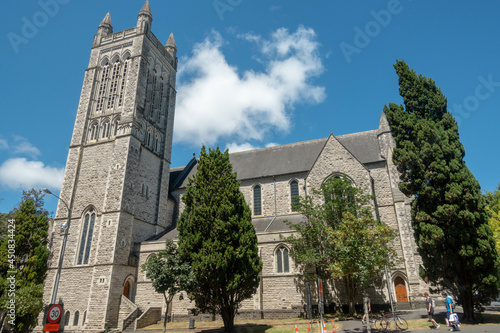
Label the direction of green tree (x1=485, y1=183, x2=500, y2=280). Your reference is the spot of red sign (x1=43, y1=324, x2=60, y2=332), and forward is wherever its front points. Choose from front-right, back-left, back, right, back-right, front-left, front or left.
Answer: left

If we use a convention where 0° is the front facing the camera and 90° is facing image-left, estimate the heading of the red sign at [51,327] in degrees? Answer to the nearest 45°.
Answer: approximately 0°

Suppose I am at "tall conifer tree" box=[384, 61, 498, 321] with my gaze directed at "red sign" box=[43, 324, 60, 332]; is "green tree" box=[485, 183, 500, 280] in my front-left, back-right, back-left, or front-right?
back-right

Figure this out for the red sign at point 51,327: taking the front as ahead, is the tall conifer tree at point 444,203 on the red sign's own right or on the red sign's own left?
on the red sign's own left

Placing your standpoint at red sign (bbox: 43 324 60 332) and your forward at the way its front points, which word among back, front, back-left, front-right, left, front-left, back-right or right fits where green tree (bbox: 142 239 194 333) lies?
back-left
